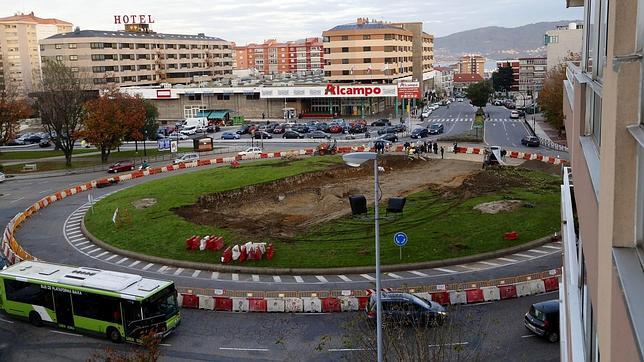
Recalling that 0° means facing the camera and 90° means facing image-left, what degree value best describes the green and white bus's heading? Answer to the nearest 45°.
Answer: approximately 315°

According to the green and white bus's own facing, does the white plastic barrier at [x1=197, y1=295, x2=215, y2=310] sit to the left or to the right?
on its left

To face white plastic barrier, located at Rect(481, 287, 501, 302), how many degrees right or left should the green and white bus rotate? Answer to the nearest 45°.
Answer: approximately 45° to its left

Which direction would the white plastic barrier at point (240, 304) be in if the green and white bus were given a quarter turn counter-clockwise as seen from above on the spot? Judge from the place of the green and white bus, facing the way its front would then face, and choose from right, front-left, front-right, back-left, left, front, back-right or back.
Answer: front-right

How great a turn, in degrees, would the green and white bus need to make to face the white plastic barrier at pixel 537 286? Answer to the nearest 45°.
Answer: approximately 45° to its left

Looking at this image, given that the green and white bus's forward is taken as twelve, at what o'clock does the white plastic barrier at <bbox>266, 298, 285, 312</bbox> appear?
The white plastic barrier is roughly at 11 o'clock from the green and white bus.

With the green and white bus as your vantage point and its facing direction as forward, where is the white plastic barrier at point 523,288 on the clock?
The white plastic barrier is roughly at 11 o'clock from the green and white bus.
